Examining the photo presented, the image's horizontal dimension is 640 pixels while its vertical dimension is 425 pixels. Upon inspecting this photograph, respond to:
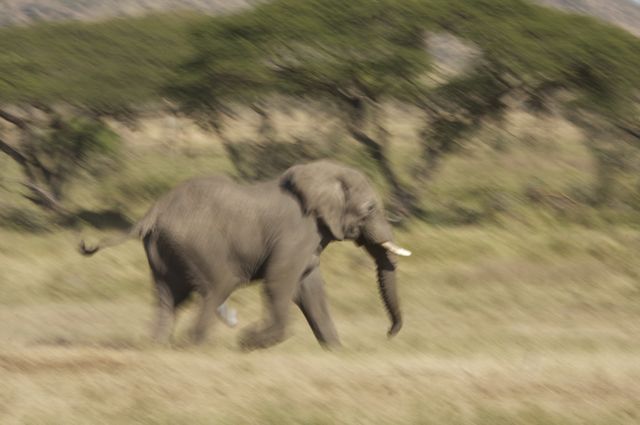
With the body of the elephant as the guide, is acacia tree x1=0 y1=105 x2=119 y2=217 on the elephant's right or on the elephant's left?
on the elephant's left

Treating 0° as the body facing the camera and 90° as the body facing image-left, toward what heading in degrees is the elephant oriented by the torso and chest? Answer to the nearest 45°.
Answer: approximately 270°

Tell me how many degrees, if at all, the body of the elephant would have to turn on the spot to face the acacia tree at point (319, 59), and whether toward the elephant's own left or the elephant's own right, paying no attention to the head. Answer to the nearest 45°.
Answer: approximately 90° to the elephant's own left
